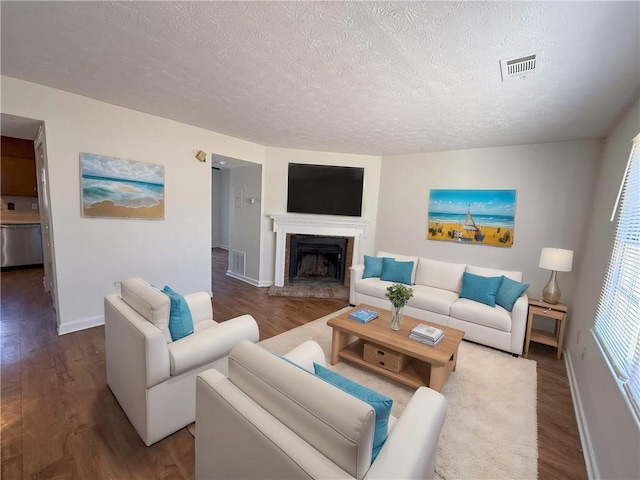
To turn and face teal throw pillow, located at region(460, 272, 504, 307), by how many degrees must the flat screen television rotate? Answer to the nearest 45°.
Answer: approximately 45° to its left

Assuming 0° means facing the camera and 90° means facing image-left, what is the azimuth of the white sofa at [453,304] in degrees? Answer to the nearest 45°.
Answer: approximately 45°

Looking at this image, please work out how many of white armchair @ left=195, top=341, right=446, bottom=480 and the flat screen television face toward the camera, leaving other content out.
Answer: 1

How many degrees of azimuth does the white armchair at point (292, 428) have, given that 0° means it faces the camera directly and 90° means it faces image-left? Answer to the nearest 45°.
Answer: approximately 225°

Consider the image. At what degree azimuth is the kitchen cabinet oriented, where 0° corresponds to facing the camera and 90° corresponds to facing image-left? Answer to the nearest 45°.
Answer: approximately 315°

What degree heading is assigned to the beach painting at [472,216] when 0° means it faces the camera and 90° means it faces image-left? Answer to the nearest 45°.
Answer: approximately 45°
